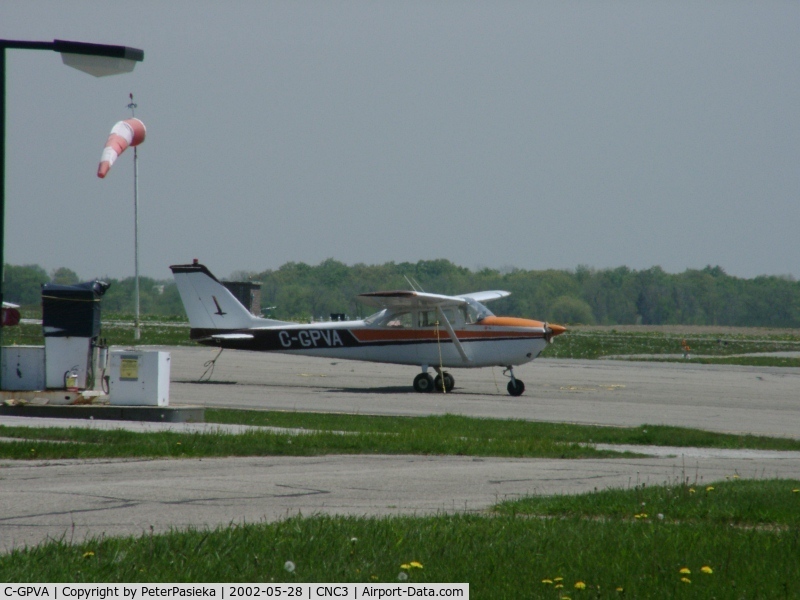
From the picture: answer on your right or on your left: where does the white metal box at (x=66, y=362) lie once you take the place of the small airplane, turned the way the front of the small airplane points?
on your right

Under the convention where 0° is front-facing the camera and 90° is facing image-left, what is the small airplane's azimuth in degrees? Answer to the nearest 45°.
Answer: approximately 270°

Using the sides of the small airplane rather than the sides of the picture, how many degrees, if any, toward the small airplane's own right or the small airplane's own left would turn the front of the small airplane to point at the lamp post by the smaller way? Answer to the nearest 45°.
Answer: approximately 90° to the small airplane's own right

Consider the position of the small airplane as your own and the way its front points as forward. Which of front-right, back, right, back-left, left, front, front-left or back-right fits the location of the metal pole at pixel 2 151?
right
